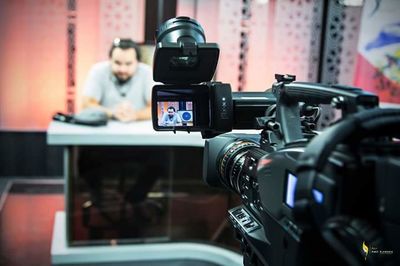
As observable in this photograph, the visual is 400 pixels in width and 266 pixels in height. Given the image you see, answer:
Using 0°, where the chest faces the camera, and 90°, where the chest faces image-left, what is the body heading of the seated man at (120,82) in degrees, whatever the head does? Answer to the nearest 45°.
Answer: approximately 0°

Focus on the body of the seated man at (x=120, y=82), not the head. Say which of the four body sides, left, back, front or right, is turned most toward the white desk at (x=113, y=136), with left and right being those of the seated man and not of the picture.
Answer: front

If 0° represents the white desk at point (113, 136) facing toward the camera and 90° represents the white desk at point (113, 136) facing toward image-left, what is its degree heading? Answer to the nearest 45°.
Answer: approximately 0°

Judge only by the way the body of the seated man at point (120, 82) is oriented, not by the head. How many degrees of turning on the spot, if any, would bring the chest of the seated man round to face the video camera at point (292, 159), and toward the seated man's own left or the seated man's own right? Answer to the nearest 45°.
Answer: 0° — they already face it

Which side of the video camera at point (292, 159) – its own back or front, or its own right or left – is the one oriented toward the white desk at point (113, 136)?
front

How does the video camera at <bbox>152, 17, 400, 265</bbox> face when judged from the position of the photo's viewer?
facing away from the viewer and to the left of the viewer

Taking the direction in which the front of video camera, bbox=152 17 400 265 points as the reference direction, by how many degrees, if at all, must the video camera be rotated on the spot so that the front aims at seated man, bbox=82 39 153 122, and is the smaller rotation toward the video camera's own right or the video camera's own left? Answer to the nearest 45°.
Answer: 0° — it already faces them
